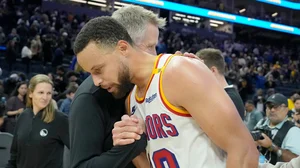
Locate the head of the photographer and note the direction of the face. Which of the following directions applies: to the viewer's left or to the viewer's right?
to the viewer's left

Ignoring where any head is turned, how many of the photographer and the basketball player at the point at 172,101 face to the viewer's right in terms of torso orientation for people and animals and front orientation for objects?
0

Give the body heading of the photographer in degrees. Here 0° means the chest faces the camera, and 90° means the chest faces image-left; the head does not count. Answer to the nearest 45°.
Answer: approximately 45°

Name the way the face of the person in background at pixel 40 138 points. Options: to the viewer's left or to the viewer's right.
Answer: to the viewer's right

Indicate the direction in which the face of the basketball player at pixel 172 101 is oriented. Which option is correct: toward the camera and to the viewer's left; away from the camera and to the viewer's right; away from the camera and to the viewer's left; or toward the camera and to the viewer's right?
toward the camera and to the viewer's left

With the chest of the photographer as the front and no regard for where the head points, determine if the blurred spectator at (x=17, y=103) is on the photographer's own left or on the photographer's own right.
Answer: on the photographer's own right

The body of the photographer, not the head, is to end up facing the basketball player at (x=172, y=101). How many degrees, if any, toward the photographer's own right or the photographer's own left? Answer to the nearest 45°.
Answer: approximately 45° to the photographer's own left

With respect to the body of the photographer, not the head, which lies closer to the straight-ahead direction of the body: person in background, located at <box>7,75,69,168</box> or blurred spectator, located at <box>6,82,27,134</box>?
the person in background

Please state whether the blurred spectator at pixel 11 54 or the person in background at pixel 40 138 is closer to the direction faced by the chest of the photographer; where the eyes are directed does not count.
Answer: the person in background

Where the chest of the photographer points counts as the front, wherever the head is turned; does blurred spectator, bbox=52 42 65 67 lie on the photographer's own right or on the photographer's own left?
on the photographer's own right

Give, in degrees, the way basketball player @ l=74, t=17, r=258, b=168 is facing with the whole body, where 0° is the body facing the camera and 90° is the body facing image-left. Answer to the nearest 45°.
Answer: approximately 45°

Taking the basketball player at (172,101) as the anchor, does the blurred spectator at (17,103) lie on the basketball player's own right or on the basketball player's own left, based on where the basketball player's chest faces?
on the basketball player's own right
